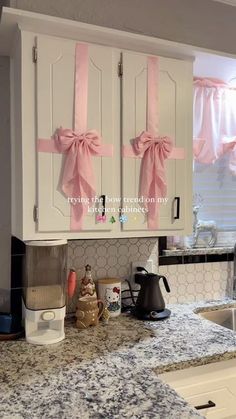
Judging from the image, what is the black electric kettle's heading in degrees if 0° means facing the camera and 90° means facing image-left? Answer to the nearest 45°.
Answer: approximately 90°

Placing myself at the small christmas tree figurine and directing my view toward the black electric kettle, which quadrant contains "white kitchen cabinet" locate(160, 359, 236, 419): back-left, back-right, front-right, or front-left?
front-right
